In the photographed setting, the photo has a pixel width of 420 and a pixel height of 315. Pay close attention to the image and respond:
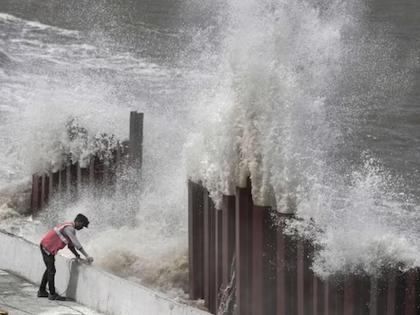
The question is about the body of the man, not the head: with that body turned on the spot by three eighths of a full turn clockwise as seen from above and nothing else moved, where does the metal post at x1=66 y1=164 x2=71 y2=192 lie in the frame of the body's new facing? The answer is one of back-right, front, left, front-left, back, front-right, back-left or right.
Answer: back-right

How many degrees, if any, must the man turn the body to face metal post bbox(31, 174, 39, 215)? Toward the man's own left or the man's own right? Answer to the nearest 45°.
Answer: approximately 90° to the man's own left

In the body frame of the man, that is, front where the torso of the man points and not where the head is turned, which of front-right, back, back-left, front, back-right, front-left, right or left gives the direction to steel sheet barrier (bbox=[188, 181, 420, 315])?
front-right

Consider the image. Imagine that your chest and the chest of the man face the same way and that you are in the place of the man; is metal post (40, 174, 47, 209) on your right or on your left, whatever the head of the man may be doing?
on your left

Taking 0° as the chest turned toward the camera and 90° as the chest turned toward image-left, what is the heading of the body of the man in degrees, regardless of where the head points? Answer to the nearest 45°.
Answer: approximately 270°

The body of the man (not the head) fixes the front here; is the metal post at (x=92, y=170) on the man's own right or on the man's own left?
on the man's own left
